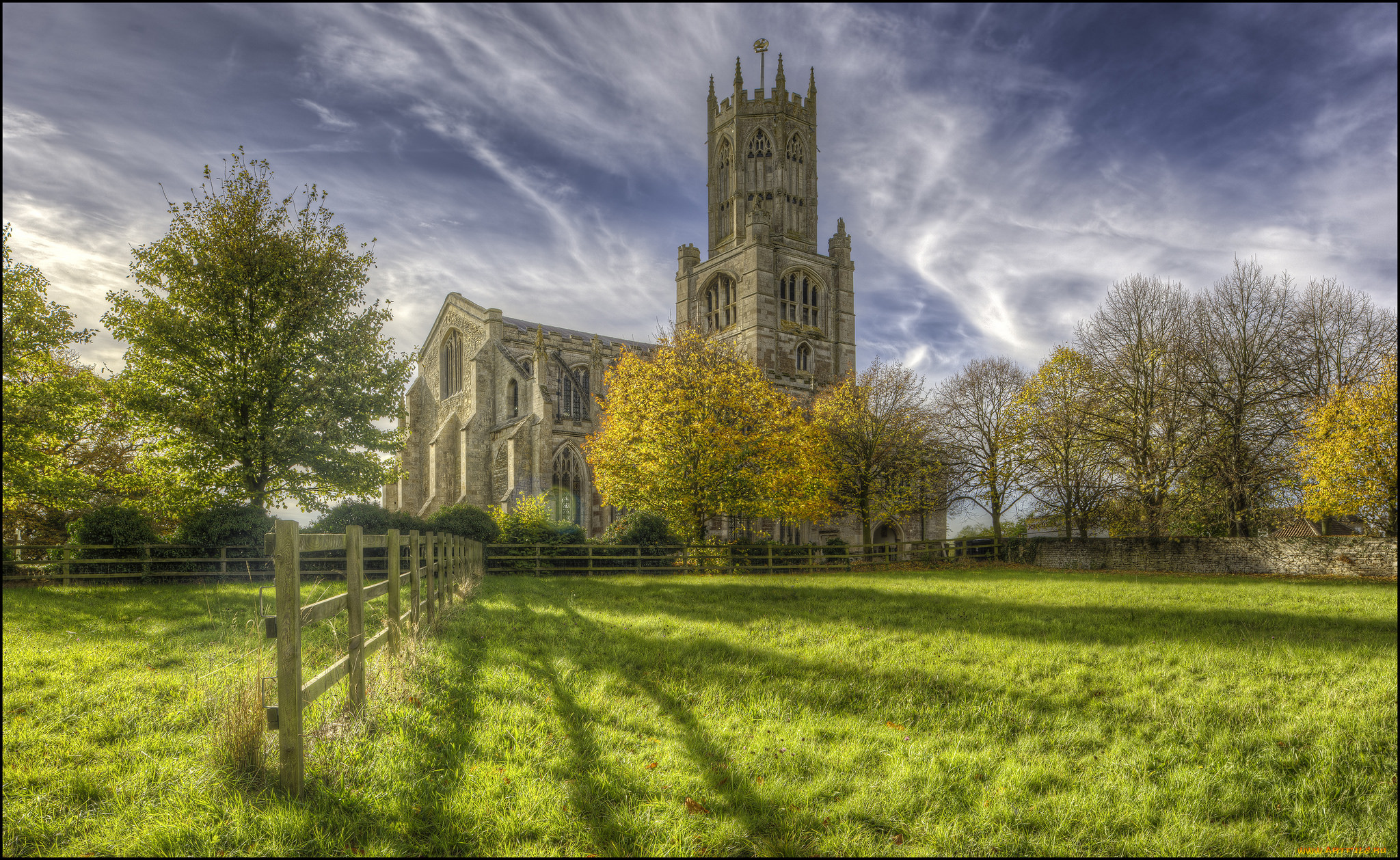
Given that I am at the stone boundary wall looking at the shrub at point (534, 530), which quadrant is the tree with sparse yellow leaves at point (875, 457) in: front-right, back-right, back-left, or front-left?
front-right
